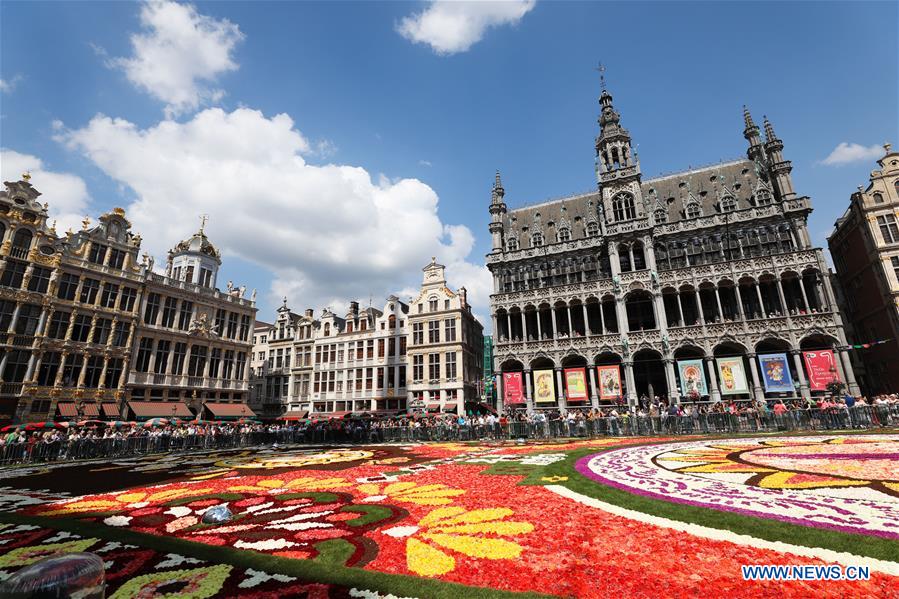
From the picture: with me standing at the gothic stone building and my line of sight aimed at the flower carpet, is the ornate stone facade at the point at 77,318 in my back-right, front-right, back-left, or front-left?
front-right

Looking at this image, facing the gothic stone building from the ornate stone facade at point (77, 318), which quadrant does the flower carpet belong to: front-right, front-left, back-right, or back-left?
front-right

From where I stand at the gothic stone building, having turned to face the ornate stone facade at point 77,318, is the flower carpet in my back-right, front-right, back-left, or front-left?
front-left

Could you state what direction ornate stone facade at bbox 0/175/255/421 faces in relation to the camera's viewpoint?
facing the viewer and to the right of the viewer

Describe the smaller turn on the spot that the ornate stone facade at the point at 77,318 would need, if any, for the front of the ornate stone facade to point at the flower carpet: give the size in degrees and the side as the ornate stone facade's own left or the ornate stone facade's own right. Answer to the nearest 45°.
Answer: approximately 45° to the ornate stone facade's own right

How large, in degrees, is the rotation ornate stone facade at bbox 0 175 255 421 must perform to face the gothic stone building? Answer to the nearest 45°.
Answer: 0° — it already faces it
